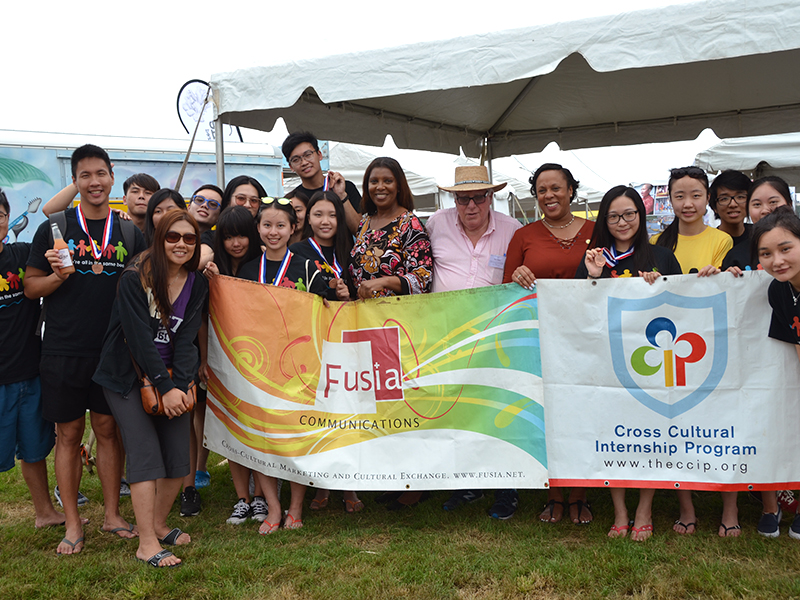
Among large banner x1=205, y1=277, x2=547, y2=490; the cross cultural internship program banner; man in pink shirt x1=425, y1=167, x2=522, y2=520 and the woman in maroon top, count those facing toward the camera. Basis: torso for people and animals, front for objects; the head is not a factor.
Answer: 4

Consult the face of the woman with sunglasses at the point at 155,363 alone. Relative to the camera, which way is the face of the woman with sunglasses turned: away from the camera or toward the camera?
toward the camera

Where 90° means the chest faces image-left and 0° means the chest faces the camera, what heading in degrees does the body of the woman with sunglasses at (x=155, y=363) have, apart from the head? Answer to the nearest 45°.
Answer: approximately 315°

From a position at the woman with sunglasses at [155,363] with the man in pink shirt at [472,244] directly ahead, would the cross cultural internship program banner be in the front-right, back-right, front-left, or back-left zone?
front-right

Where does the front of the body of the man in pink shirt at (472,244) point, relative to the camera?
toward the camera

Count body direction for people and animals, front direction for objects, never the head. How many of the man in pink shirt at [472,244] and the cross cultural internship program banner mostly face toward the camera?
2

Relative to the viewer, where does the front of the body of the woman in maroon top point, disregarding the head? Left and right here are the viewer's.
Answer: facing the viewer

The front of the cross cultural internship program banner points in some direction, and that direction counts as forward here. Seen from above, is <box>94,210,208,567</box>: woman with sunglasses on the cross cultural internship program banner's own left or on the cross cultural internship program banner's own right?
on the cross cultural internship program banner's own right

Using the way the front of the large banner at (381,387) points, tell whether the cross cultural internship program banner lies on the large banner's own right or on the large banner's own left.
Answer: on the large banner's own left

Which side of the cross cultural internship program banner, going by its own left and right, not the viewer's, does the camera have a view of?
front
